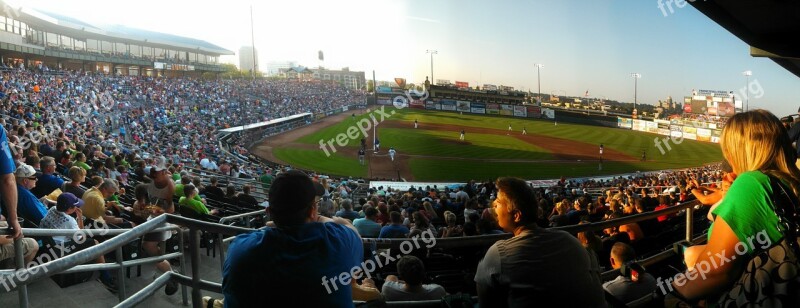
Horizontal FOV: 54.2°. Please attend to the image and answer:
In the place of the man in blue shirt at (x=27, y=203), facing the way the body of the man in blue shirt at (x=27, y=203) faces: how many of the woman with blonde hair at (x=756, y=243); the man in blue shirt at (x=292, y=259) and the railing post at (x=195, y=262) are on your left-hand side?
0

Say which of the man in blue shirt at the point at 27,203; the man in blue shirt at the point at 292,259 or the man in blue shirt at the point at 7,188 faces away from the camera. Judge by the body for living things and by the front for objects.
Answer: the man in blue shirt at the point at 292,259

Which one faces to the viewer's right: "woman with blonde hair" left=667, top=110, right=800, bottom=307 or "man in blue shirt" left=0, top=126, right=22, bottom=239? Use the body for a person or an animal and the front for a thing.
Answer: the man in blue shirt

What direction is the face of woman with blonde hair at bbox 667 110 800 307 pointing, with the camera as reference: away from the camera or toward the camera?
away from the camera

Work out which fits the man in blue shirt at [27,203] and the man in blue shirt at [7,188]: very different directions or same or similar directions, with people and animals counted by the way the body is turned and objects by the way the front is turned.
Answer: same or similar directions

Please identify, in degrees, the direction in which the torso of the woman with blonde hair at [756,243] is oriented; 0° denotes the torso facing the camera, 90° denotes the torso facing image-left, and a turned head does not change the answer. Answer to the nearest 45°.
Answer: approximately 135°

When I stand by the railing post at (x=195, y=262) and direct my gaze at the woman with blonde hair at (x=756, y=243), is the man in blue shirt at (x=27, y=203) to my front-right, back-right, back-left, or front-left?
back-left

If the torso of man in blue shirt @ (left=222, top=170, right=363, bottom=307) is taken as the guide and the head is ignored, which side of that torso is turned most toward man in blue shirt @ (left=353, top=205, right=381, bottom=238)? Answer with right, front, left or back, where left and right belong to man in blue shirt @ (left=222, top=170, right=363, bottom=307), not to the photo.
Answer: front

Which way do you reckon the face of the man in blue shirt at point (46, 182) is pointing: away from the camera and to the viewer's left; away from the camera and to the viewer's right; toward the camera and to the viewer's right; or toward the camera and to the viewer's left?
toward the camera and to the viewer's right

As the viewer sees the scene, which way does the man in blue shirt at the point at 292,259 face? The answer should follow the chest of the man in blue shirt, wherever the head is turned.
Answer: away from the camera
